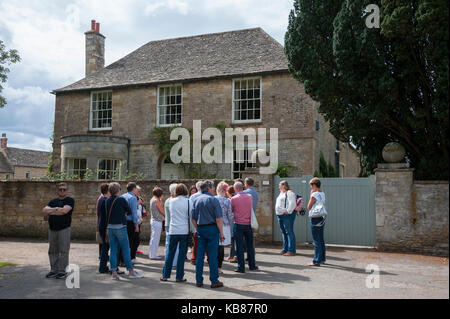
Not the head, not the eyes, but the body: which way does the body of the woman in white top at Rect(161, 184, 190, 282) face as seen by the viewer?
away from the camera

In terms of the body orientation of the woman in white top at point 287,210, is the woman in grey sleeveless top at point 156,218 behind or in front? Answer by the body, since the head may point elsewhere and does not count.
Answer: in front

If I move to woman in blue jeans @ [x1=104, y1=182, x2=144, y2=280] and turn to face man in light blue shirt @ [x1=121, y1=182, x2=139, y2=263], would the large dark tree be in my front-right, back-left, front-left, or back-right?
front-right

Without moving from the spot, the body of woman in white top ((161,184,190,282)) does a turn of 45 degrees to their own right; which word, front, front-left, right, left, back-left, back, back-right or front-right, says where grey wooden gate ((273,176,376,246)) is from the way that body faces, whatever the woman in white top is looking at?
front

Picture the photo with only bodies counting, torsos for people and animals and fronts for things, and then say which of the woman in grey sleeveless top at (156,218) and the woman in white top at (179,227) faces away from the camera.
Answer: the woman in white top at (179,227)

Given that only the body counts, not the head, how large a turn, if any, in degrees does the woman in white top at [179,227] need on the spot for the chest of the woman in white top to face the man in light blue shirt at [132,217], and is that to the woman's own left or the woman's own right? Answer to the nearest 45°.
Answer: approximately 45° to the woman's own left

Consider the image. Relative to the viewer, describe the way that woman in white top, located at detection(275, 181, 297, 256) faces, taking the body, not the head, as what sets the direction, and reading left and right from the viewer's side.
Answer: facing the viewer and to the left of the viewer

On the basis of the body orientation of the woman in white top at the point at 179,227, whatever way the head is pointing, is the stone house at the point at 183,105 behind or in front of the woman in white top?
in front

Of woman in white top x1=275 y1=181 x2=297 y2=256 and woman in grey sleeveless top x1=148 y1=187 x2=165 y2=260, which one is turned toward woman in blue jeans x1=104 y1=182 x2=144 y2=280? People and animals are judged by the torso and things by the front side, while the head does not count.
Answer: woman in white top x1=275 y1=181 x2=297 y2=256
